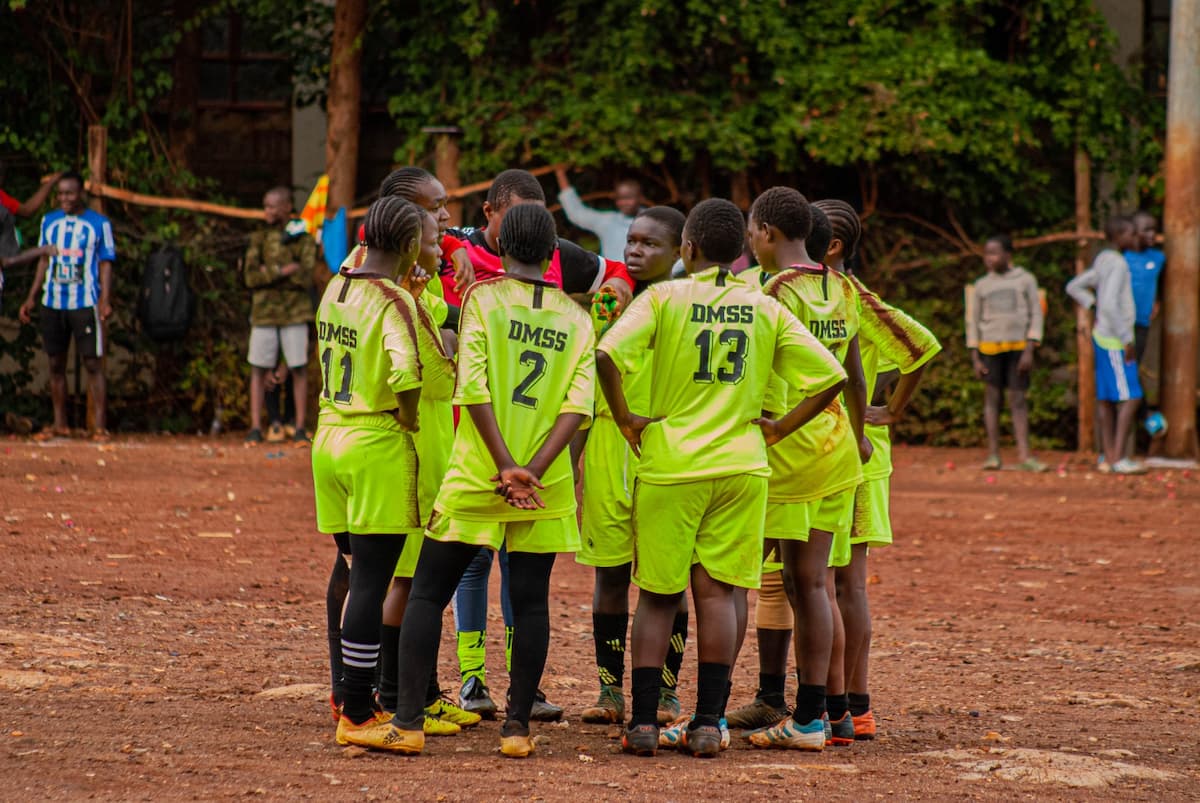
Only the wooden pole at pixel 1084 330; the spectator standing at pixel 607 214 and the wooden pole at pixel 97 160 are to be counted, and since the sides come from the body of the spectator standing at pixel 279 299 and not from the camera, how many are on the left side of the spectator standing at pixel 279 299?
2

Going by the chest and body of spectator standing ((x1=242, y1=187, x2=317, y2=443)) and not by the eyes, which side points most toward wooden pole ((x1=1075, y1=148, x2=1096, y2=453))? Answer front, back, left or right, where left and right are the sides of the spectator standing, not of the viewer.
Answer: left

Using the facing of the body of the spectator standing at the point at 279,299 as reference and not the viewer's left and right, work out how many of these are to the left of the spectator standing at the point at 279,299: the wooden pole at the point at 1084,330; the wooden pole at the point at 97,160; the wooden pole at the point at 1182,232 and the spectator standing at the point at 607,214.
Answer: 3

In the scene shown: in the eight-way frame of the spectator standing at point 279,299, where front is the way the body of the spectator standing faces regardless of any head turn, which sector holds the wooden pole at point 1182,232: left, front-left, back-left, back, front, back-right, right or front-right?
left

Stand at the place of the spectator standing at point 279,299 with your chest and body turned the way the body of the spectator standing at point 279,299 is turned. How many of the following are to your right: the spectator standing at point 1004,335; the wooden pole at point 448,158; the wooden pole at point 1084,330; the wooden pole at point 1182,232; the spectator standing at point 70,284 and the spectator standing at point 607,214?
1

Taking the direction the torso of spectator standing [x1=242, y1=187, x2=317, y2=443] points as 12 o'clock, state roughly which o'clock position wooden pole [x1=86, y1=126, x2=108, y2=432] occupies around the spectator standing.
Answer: The wooden pole is roughly at 4 o'clock from the spectator standing.

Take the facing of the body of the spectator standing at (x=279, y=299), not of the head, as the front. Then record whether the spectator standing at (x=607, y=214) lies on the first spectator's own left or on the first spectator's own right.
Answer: on the first spectator's own left

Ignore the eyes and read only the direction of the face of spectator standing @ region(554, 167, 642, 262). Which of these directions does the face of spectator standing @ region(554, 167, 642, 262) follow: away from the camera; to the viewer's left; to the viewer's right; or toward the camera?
toward the camera

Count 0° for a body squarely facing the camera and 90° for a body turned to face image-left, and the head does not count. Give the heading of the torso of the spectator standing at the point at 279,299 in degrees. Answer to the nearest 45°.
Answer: approximately 0°

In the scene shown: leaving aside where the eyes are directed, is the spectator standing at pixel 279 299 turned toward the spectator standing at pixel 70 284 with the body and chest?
no

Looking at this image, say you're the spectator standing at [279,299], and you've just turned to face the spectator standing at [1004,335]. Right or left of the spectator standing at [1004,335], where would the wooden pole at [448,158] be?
left

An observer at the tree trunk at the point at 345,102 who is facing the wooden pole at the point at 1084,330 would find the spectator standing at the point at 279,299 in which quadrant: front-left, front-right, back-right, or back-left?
back-right

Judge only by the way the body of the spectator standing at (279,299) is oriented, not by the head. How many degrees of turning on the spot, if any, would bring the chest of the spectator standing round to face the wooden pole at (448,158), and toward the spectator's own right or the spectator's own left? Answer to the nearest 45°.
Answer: approximately 90° to the spectator's own left

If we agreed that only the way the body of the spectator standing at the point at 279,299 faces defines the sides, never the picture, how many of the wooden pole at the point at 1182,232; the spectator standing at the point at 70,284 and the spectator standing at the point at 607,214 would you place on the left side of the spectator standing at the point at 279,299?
2

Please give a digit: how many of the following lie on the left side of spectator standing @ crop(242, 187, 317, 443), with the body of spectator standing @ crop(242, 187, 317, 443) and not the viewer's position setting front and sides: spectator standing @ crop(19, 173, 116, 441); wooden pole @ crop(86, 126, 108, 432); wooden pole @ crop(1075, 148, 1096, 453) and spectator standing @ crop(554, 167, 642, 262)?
2

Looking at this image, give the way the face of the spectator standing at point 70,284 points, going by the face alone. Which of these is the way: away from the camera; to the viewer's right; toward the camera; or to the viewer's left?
toward the camera
